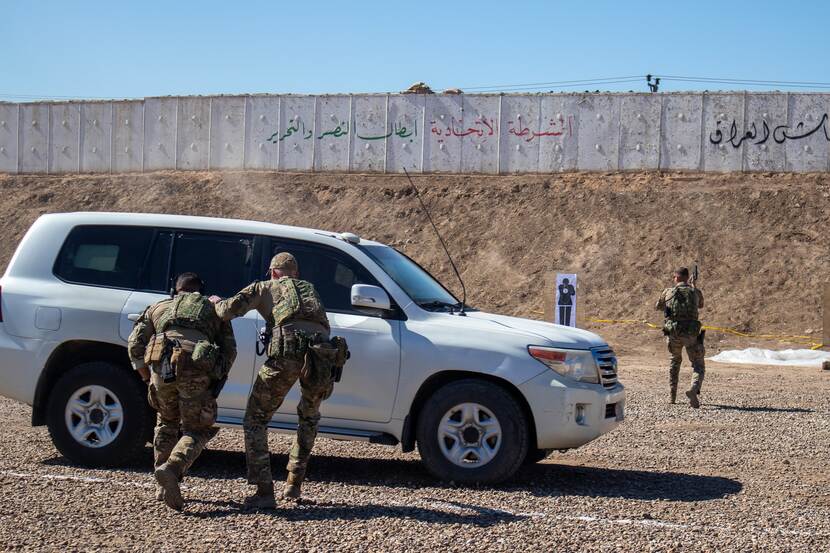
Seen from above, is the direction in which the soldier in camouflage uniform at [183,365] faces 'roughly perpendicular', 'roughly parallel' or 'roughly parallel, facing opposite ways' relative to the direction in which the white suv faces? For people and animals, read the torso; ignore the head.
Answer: roughly perpendicular

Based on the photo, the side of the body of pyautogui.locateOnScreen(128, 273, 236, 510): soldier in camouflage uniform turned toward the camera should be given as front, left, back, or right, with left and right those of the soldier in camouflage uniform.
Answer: back

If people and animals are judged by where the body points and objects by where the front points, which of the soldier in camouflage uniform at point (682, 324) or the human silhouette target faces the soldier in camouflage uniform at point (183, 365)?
the human silhouette target

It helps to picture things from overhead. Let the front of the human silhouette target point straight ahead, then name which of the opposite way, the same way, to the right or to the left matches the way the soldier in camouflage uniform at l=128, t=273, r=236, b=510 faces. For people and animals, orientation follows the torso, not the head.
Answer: the opposite way

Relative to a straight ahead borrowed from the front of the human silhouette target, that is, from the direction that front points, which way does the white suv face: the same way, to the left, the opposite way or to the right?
to the left

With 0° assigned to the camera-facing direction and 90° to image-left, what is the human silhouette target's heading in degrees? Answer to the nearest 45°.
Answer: approximately 0°

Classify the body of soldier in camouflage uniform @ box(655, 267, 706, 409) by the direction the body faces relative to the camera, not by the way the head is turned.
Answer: away from the camera

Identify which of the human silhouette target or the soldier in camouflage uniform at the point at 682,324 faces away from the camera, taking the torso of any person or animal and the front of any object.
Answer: the soldier in camouflage uniform

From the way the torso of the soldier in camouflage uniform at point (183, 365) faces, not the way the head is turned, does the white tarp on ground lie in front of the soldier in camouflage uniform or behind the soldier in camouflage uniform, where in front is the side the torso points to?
in front

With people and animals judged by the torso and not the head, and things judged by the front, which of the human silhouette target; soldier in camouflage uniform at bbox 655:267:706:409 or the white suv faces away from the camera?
the soldier in camouflage uniform

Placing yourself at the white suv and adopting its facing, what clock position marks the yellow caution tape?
The yellow caution tape is roughly at 10 o'clock from the white suv.

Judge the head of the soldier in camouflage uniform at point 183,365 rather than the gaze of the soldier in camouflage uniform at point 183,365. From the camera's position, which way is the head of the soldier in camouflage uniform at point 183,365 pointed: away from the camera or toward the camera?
away from the camera

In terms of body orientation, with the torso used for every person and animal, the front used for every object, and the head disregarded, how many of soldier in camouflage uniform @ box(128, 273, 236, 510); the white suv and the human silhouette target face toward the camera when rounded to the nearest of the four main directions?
1

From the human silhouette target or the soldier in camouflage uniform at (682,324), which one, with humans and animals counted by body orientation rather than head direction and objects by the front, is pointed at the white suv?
the human silhouette target

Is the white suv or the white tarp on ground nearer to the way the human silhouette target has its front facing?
the white suv

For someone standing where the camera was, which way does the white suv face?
facing to the right of the viewer

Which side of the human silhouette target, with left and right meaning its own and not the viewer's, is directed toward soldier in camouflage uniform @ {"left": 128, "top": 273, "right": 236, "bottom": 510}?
front
